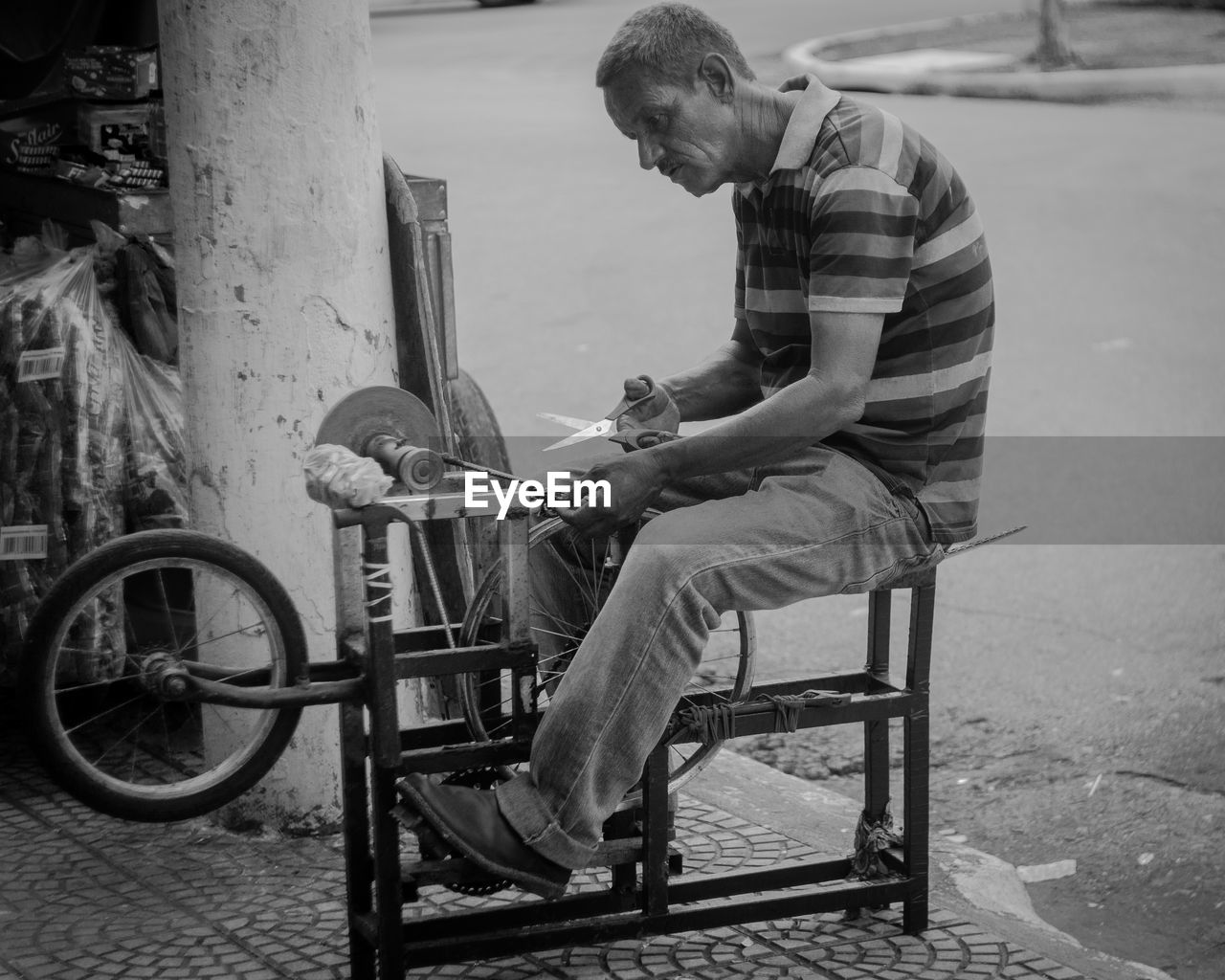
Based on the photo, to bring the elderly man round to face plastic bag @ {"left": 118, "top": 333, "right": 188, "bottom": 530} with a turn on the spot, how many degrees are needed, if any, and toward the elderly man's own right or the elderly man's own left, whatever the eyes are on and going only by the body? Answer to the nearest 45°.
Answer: approximately 45° to the elderly man's own right

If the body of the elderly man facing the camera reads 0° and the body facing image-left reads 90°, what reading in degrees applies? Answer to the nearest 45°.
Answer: approximately 90°

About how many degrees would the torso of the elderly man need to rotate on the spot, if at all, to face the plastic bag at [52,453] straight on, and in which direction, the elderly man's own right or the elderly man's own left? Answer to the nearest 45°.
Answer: approximately 45° to the elderly man's own right

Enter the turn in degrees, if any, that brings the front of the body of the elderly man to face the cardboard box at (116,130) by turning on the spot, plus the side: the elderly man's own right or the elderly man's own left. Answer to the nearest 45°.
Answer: approximately 45° to the elderly man's own right

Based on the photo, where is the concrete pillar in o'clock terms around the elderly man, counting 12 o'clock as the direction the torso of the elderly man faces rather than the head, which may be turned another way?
The concrete pillar is roughly at 1 o'clock from the elderly man.
